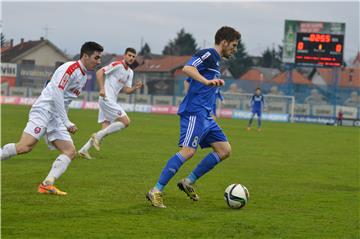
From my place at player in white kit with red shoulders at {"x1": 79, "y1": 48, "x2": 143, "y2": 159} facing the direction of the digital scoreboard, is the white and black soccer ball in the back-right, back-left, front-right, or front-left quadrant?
back-right

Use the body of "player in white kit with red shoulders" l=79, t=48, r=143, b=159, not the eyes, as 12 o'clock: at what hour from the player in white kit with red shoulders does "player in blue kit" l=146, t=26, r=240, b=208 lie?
The player in blue kit is roughly at 1 o'clock from the player in white kit with red shoulders.

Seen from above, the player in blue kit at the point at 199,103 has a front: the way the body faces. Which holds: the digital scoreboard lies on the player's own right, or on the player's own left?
on the player's own left

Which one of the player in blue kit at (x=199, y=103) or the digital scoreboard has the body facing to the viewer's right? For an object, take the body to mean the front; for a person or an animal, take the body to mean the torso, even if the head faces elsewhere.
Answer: the player in blue kit

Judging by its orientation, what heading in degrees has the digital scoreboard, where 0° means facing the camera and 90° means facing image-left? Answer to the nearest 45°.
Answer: approximately 0°

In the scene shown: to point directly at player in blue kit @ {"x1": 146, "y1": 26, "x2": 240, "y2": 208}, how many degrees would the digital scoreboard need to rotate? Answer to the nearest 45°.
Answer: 0° — it already faces them

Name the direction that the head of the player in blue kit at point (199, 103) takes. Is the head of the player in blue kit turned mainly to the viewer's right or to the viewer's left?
to the viewer's right

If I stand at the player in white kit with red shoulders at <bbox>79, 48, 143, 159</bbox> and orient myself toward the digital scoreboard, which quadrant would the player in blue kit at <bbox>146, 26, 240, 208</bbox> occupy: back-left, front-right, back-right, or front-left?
back-right

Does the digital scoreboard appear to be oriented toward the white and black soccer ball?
yes

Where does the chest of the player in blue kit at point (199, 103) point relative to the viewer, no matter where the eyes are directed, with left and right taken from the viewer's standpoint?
facing to the right of the viewer

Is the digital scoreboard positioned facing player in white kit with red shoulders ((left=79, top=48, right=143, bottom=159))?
yes
